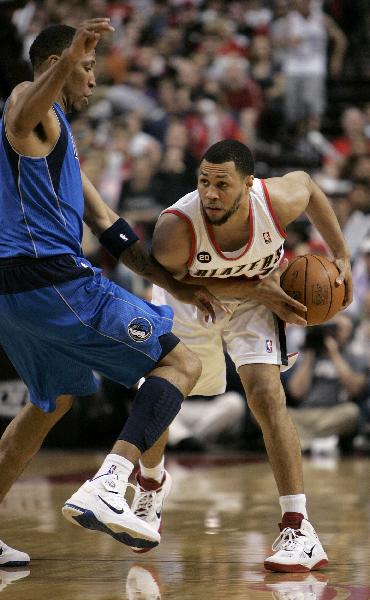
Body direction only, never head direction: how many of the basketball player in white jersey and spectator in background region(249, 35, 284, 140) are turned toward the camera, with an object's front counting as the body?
2

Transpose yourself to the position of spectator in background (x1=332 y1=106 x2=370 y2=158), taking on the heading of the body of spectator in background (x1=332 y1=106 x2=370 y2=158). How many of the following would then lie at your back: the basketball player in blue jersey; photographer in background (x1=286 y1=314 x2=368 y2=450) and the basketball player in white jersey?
0

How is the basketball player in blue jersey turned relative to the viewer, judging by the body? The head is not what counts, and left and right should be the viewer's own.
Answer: facing to the right of the viewer

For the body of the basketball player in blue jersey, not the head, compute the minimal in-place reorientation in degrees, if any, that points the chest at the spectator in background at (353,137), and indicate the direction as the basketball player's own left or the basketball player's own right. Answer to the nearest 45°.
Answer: approximately 90° to the basketball player's own left

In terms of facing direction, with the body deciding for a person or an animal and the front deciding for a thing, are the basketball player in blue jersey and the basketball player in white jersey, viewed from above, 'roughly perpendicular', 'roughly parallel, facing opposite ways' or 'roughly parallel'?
roughly perpendicular

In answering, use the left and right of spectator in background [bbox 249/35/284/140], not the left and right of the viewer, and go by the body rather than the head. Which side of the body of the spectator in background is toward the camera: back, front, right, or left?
front

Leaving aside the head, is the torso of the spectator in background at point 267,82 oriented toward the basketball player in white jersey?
yes

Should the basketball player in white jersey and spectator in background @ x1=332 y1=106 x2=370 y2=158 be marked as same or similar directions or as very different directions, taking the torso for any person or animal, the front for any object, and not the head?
same or similar directions

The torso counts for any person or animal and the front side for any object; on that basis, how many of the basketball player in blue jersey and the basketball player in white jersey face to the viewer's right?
1

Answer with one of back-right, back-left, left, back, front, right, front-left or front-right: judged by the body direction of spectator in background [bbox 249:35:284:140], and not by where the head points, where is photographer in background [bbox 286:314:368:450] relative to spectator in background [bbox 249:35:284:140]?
front

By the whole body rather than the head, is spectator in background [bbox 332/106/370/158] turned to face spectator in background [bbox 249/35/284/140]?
no

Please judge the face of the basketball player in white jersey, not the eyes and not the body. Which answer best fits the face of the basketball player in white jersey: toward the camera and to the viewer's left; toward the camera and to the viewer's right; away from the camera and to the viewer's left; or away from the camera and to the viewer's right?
toward the camera and to the viewer's left

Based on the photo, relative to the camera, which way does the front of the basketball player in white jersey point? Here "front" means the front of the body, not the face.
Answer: toward the camera

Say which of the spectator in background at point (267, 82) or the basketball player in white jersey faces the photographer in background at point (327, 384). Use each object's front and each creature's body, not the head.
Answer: the spectator in background at point (267, 82)

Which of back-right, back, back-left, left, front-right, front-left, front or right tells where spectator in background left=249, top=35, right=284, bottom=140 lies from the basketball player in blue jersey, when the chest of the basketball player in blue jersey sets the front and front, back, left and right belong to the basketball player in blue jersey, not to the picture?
left
